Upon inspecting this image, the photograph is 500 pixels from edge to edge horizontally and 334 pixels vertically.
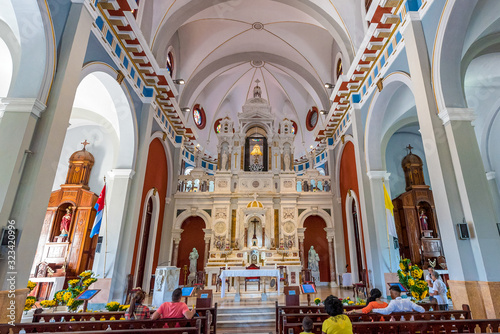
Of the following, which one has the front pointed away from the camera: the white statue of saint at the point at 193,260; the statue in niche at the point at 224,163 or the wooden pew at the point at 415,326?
the wooden pew

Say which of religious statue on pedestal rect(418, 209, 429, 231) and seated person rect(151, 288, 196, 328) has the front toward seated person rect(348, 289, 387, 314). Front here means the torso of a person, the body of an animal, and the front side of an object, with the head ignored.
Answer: the religious statue on pedestal

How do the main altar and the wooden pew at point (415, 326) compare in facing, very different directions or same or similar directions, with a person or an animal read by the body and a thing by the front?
very different directions

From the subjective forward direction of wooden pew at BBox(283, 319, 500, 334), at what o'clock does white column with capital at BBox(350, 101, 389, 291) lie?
The white column with capital is roughly at 12 o'clock from the wooden pew.

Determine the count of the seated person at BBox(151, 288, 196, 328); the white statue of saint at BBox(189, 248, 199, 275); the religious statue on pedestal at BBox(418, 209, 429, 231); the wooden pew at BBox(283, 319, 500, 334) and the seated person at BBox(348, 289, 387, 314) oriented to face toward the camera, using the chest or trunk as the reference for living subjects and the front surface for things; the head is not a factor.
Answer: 2

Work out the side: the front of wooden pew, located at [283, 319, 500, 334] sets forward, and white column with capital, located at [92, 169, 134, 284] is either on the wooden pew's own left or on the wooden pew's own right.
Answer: on the wooden pew's own left

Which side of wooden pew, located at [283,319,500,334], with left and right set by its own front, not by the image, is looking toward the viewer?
back

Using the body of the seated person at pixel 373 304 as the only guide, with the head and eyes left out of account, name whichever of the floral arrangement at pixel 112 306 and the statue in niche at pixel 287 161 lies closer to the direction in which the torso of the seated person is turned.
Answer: the statue in niche

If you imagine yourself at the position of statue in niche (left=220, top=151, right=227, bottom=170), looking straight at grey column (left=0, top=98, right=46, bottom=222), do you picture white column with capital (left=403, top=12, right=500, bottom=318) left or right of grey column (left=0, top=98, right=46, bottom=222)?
left

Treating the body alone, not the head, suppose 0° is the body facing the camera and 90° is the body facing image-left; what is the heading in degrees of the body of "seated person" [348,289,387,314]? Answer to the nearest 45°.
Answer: approximately 180°
